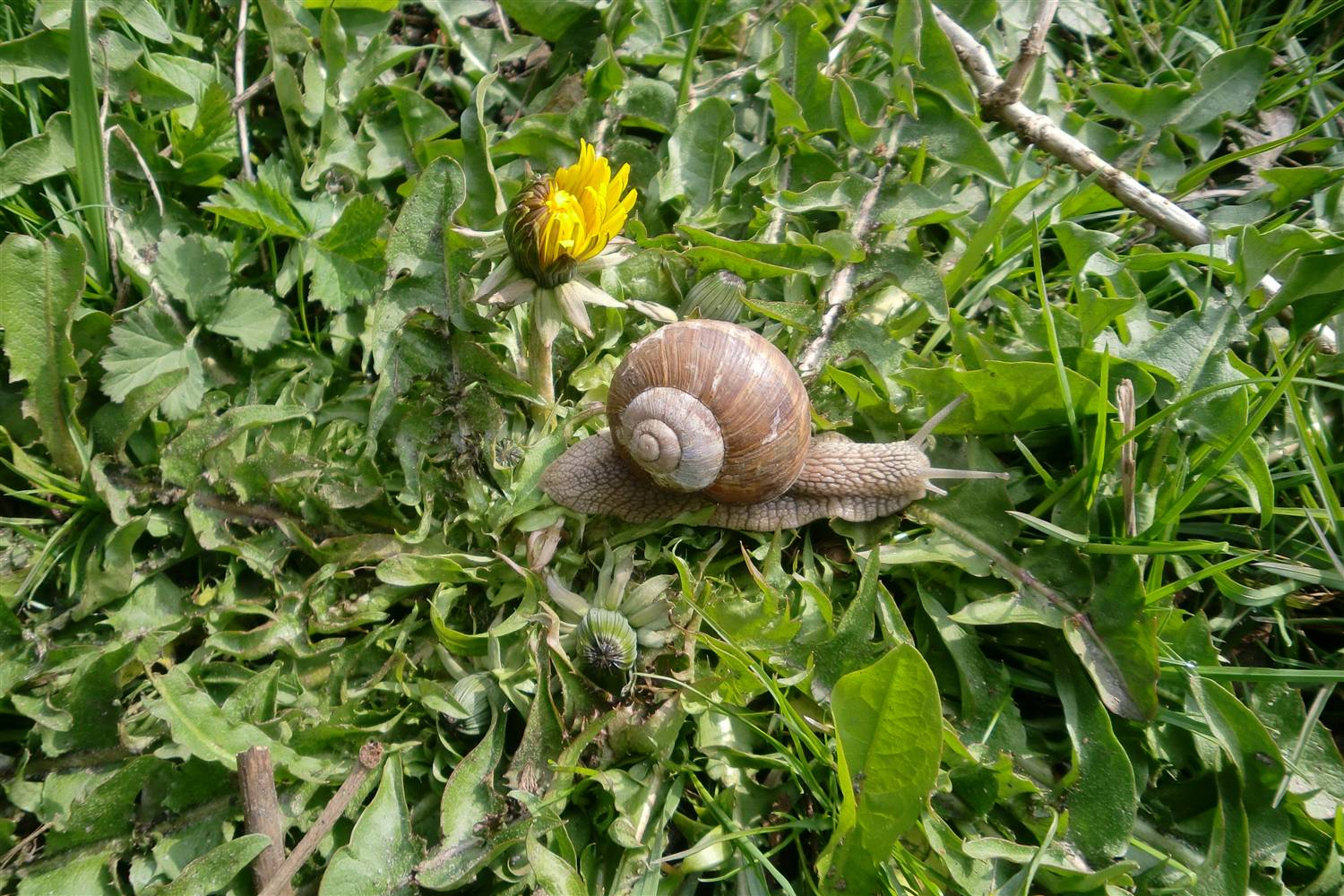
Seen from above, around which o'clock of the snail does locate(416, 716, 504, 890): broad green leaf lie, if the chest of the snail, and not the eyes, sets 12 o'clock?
The broad green leaf is roughly at 4 o'clock from the snail.

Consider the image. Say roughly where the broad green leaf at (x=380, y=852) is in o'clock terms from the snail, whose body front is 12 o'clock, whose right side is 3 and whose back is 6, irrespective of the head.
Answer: The broad green leaf is roughly at 4 o'clock from the snail.

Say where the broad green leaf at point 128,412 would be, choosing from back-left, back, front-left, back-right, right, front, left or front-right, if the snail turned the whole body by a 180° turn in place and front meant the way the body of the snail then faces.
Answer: front

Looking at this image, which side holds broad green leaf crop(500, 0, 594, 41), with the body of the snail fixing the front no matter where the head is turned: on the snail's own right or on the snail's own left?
on the snail's own left

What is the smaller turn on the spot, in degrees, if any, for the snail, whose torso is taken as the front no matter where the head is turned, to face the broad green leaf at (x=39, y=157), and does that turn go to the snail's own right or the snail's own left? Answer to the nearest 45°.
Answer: approximately 180°

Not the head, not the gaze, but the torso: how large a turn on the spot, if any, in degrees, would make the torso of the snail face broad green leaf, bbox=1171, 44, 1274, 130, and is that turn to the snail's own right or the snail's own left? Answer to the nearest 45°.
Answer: approximately 45° to the snail's own left

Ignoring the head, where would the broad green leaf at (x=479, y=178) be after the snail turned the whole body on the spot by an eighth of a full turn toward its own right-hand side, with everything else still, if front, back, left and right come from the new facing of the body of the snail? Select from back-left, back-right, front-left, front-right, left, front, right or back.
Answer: back

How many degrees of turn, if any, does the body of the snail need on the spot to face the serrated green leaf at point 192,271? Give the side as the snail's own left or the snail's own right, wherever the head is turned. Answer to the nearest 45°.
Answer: approximately 180°

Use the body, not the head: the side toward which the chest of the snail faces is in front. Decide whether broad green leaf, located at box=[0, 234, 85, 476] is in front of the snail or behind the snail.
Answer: behind

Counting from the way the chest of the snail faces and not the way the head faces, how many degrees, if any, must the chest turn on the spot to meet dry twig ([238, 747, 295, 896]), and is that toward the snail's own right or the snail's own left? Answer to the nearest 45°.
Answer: approximately 135° to the snail's own right

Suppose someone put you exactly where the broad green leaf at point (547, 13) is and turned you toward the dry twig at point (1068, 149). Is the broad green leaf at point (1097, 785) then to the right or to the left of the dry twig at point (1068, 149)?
right

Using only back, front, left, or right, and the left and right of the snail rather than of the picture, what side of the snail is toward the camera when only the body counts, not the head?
right

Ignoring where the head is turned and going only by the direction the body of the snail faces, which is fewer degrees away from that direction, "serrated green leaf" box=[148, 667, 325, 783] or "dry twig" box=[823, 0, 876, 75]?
the dry twig

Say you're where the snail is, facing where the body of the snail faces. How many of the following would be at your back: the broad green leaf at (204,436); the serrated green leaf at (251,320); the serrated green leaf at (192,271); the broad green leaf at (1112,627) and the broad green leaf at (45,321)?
4
